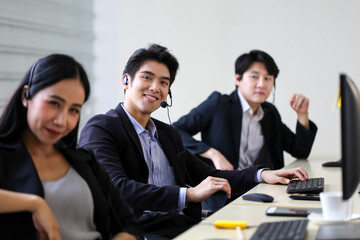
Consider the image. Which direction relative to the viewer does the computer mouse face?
to the viewer's right

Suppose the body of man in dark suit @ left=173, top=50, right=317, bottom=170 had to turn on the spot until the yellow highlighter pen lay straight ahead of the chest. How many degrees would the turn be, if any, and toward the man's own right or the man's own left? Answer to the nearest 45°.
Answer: approximately 45° to the man's own right

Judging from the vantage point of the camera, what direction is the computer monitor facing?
facing to the left of the viewer

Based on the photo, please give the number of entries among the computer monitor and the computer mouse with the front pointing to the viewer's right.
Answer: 1

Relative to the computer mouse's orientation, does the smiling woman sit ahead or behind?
behind

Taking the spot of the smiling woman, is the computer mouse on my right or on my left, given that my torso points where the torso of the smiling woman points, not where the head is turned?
on my left

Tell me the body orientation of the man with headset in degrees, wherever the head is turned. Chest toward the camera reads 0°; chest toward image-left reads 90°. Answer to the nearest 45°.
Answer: approximately 315°

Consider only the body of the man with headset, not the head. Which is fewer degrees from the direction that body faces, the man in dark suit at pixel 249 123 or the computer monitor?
the computer monitor

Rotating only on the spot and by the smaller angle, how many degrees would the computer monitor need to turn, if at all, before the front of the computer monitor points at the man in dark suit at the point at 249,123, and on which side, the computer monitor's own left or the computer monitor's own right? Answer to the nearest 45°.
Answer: approximately 90° to the computer monitor's own right

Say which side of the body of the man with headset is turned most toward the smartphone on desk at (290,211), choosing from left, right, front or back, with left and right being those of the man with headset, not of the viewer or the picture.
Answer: front
